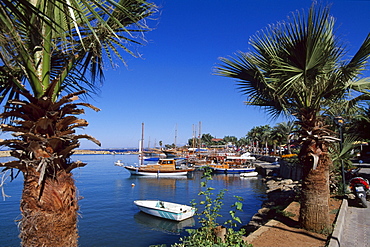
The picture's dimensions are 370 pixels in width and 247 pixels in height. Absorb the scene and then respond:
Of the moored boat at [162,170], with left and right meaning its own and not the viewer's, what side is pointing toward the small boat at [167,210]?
left

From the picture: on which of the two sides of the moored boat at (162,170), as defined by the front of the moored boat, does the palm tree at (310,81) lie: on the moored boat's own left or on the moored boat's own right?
on the moored boat's own left

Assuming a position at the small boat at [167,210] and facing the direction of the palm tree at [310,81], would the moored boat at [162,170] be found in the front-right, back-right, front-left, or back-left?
back-left

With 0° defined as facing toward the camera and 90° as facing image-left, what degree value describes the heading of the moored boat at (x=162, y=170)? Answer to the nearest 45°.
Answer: approximately 90°
